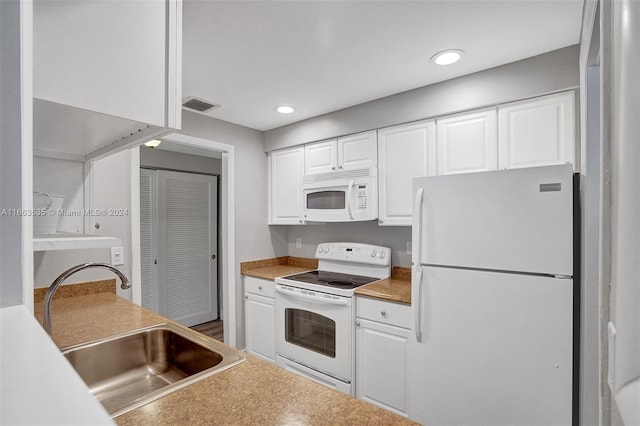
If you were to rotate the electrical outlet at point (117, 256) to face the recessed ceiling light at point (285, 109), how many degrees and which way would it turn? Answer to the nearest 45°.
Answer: approximately 90° to its left

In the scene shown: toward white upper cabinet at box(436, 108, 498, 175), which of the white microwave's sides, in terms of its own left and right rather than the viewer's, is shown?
left

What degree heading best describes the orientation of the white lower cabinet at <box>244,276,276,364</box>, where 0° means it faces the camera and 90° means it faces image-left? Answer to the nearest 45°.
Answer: approximately 45°

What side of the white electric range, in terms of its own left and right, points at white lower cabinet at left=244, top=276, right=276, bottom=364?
right

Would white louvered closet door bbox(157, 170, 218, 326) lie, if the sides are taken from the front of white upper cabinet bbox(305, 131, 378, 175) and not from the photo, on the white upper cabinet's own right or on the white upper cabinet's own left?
on the white upper cabinet's own right

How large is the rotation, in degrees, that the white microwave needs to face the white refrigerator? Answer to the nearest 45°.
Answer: approximately 90° to its left

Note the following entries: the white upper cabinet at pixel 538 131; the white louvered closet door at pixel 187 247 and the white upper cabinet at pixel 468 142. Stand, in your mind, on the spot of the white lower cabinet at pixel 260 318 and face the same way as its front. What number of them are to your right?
1
